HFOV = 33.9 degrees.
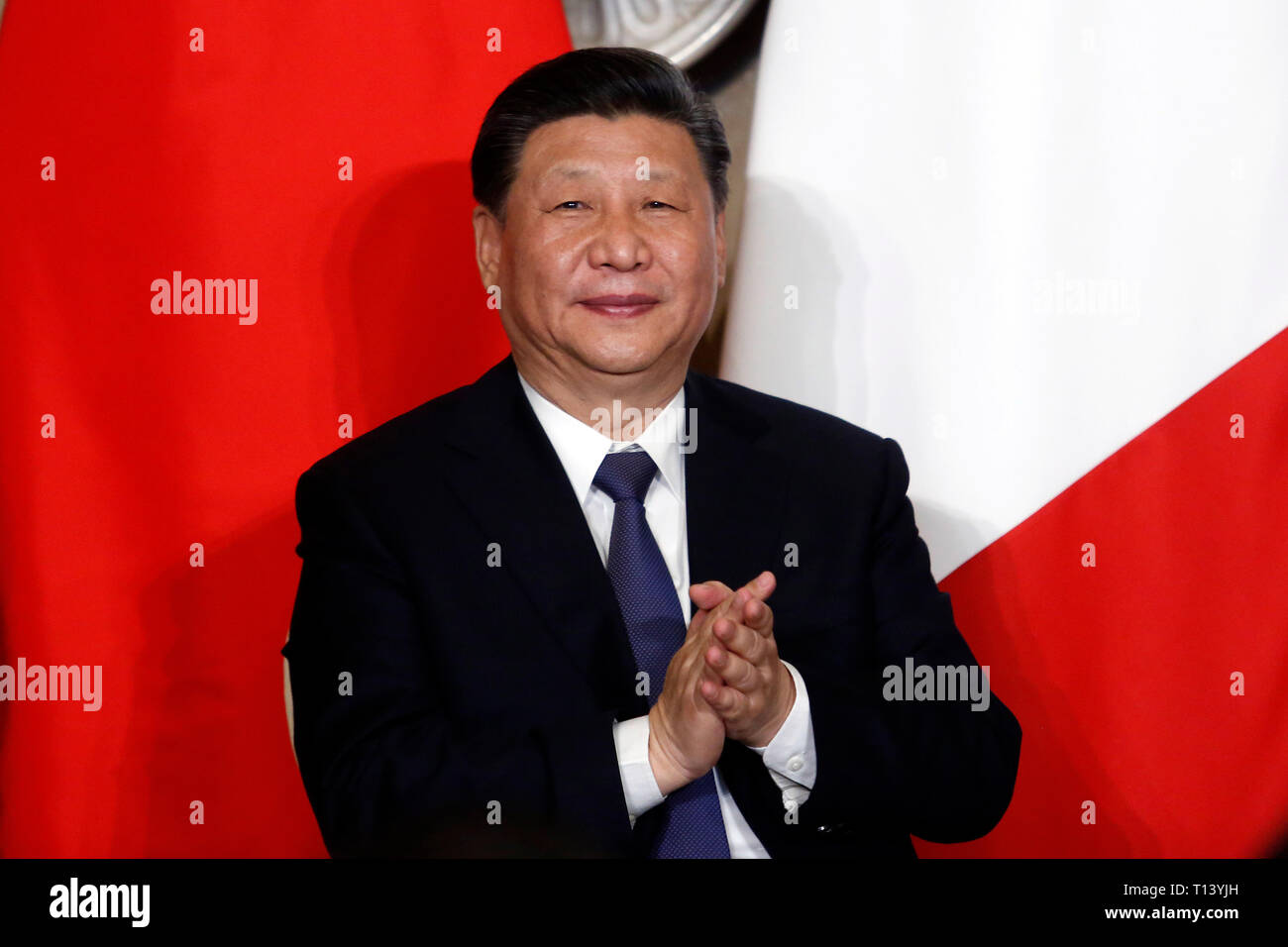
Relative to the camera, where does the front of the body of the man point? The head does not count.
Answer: toward the camera

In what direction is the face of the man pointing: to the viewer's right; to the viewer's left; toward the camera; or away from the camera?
toward the camera
